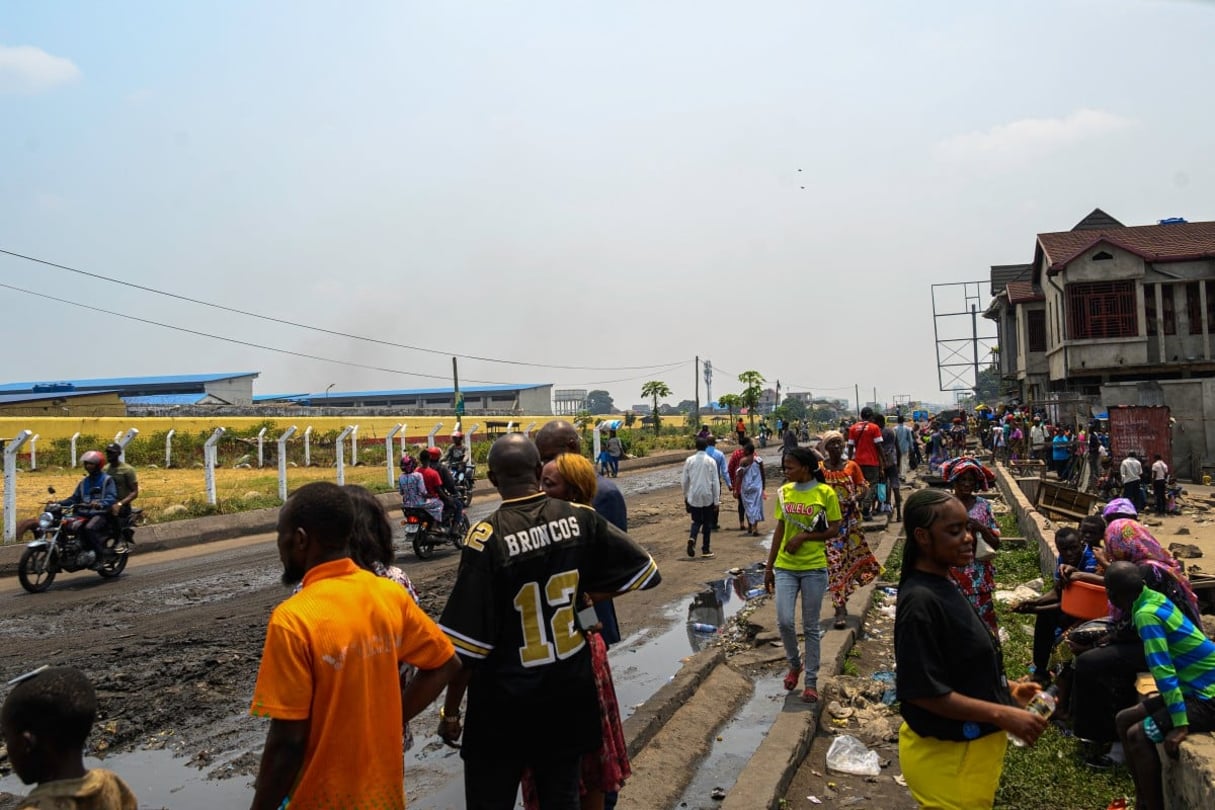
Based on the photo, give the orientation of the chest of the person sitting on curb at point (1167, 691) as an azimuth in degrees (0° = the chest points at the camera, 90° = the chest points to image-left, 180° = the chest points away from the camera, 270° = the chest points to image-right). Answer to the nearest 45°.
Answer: approximately 90°

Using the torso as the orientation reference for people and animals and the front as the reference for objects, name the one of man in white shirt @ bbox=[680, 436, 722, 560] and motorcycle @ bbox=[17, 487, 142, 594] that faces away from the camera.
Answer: the man in white shirt

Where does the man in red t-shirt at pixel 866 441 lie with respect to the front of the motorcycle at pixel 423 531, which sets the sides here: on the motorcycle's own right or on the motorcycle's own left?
on the motorcycle's own right

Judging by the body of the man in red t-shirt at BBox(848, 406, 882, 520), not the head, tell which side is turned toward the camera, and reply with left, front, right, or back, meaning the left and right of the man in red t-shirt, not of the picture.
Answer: back

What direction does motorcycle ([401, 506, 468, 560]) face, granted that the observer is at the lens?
facing away from the viewer and to the right of the viewer

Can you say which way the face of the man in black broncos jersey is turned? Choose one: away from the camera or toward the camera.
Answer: away from the camera

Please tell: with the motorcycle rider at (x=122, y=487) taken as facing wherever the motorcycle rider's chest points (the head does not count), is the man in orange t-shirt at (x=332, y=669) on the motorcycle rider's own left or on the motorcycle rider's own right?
on the motorcycle rider's own left

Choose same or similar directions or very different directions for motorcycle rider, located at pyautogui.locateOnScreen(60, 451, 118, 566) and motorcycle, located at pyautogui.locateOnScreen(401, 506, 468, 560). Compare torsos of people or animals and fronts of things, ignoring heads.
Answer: very different directions

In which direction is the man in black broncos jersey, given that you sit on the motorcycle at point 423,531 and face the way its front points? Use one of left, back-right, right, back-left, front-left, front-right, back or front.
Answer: back-right

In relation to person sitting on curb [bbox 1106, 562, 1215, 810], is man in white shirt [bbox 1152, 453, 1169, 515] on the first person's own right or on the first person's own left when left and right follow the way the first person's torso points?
on the first person's own right
